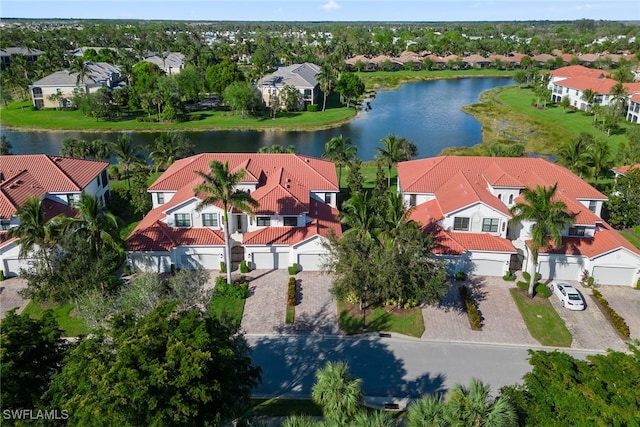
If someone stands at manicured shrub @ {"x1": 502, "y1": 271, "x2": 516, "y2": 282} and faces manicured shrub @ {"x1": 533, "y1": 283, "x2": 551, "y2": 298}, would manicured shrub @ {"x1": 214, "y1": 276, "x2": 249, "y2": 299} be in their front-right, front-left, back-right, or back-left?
back-right

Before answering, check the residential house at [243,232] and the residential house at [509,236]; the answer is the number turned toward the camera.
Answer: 2

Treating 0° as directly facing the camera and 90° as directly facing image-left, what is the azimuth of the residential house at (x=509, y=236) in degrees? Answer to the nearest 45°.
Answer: approximately 0°

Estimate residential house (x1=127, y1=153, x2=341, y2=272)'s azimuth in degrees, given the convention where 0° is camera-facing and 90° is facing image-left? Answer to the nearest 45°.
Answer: approximately 0°

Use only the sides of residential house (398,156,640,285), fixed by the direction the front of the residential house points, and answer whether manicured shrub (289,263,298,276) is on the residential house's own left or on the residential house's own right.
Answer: on the residential house's own right

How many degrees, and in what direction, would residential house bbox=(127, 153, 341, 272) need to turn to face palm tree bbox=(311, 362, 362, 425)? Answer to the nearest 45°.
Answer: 0° — it already faces it

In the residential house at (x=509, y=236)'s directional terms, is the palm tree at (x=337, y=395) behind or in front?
in front

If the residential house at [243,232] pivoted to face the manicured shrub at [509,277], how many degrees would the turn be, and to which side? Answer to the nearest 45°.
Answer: approximately 90° to its left

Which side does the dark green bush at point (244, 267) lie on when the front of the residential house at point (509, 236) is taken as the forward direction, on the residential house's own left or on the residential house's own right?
on the residential house's own right

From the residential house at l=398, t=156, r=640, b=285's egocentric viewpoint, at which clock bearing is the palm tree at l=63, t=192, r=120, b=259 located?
The palm tree is roughly at 2 o'clock from the residential house.

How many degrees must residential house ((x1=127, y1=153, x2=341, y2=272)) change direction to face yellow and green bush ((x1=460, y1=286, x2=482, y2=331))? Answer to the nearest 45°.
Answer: approximately 45° to its left

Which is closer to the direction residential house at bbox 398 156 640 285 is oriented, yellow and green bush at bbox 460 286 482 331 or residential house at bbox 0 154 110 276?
the yellow and green bush
